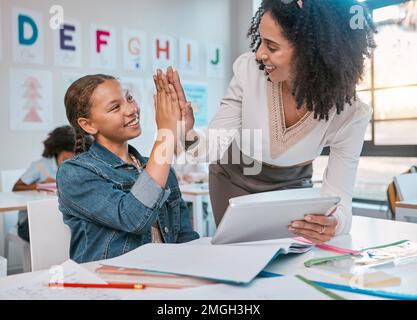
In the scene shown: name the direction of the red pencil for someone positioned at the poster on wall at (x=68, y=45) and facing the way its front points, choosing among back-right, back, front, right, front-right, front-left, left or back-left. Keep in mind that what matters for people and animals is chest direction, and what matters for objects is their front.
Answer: front

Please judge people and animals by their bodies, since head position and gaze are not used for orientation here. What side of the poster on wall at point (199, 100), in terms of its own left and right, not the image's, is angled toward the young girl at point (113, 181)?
front

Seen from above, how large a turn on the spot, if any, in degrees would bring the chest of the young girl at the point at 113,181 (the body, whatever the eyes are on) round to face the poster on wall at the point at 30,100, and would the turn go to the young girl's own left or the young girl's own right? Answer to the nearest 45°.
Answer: approximately 135° to the young girl's own left

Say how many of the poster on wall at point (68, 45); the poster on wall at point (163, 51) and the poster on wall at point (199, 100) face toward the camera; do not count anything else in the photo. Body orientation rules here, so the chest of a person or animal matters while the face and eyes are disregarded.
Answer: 3

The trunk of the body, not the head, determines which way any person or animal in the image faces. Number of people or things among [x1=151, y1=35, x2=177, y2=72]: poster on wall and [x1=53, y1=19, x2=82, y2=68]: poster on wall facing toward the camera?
2

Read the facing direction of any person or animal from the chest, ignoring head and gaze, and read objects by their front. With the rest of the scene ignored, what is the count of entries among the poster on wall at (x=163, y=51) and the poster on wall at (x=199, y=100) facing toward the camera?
2

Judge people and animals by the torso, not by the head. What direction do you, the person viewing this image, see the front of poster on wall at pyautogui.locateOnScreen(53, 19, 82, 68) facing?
facing the viewer

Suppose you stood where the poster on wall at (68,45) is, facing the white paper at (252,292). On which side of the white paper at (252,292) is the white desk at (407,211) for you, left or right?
left

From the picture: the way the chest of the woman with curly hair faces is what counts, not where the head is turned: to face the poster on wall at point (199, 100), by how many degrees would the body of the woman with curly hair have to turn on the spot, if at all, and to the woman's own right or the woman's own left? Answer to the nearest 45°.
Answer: approximately 135° to the woman's own right

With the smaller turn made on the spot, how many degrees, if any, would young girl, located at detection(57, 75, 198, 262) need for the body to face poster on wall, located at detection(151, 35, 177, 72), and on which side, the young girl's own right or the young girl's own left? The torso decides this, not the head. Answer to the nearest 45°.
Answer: approximately 135° to the young girl's own left

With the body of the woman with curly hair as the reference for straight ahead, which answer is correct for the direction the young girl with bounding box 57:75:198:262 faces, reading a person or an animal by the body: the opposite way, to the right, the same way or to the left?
to the left

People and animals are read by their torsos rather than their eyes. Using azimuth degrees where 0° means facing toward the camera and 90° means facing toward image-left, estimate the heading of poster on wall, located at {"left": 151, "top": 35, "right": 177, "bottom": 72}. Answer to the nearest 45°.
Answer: approximately 0°
